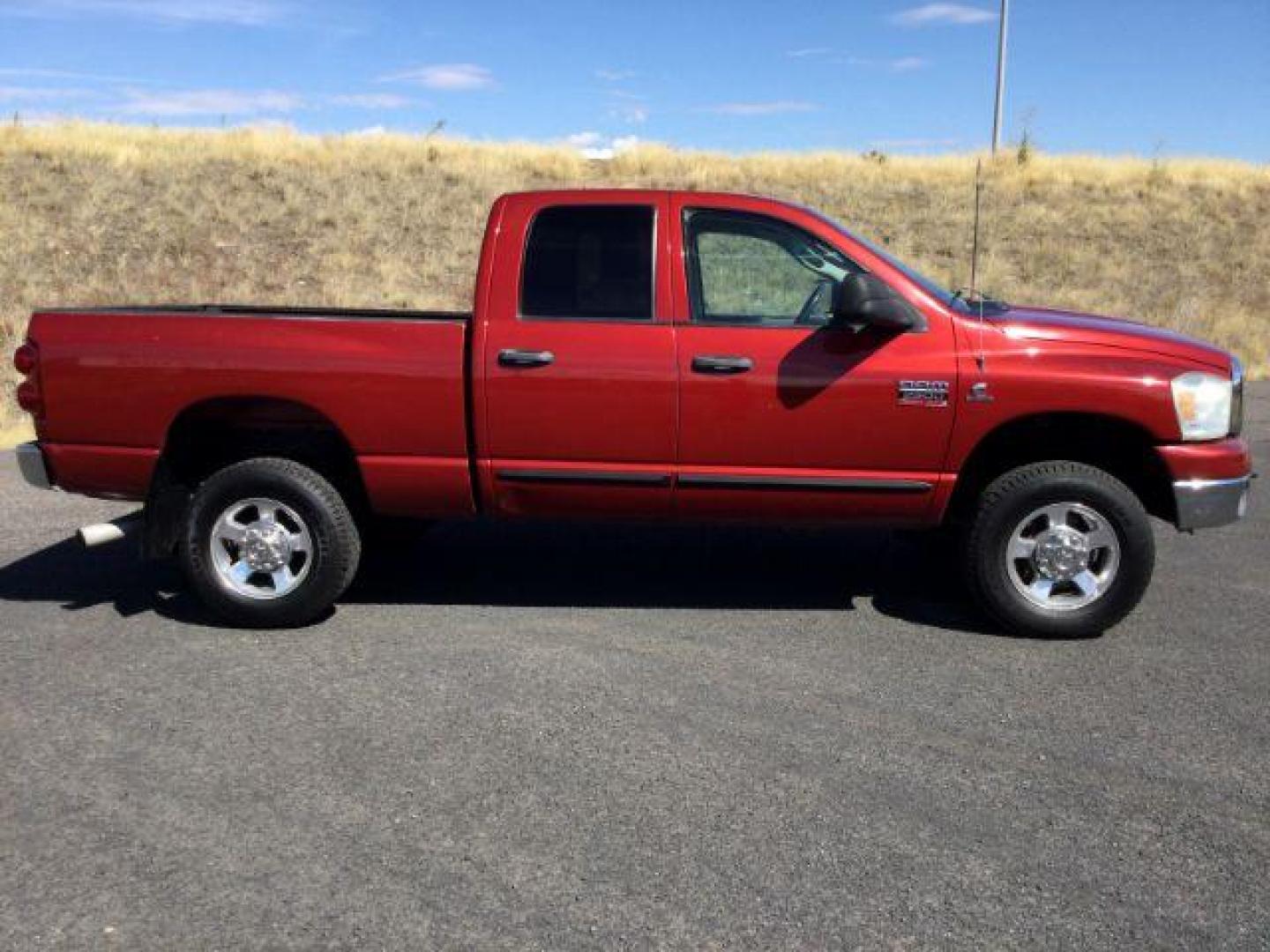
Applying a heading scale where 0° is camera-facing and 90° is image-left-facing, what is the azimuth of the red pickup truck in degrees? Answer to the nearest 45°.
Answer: approximately 270°
